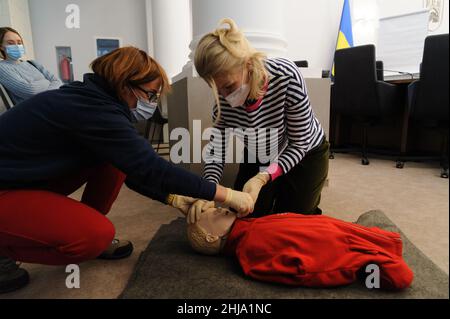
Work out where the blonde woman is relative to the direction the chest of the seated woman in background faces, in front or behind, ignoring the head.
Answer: in front

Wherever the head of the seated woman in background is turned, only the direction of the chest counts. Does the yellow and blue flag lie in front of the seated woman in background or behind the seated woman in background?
in front

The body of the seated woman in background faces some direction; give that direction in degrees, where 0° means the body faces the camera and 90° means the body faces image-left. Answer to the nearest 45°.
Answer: approximately 315°

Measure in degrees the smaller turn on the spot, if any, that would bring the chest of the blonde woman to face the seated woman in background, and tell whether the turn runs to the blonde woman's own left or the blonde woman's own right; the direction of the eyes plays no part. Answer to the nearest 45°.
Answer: approximately 90° to the blonde woman's own right

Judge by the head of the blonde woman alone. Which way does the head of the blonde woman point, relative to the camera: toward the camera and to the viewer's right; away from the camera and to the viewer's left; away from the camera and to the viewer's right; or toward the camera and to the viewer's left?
toward the camera and to the viewer's left

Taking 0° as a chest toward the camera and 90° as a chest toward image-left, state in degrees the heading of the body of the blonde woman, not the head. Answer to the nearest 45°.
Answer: approximately 45°
